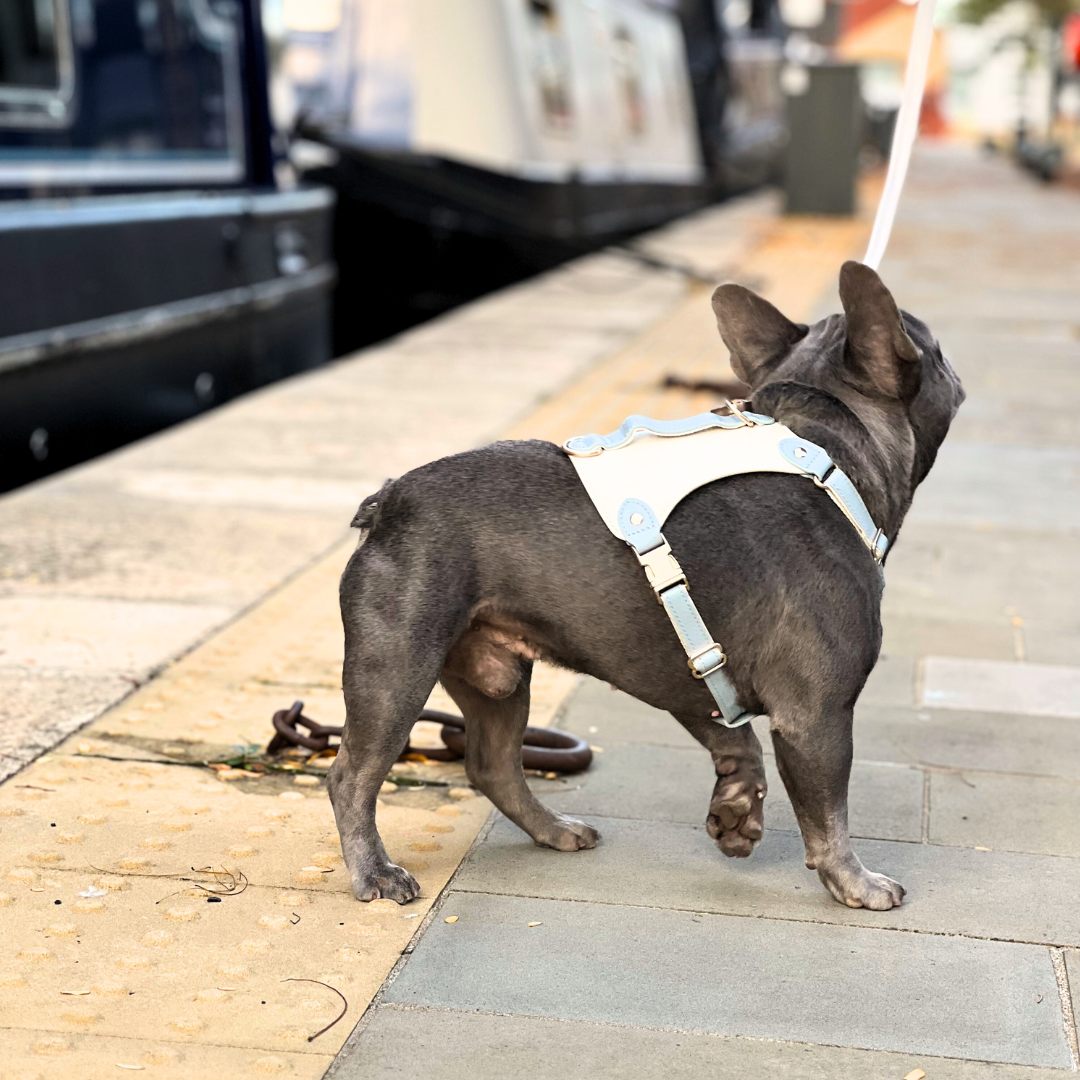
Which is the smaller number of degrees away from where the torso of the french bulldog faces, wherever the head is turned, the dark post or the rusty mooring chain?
the dark post

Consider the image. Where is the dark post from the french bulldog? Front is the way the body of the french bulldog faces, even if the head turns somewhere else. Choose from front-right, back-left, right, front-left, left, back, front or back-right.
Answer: left

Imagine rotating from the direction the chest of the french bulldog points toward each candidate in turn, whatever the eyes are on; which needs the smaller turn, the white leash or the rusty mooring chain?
the white leash

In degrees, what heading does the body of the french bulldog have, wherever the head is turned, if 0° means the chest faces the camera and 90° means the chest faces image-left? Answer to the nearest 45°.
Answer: approximately 270°

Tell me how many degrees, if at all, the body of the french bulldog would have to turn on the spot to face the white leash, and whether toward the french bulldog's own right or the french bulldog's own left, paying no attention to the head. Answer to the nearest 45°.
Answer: approximately 45° to the french bulldog's own left

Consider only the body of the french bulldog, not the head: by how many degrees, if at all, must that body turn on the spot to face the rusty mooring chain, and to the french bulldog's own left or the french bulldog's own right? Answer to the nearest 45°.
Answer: approximately 135° to the french bulldog's own left

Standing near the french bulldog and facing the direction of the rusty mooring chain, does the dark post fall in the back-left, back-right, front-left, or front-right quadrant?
front-right
